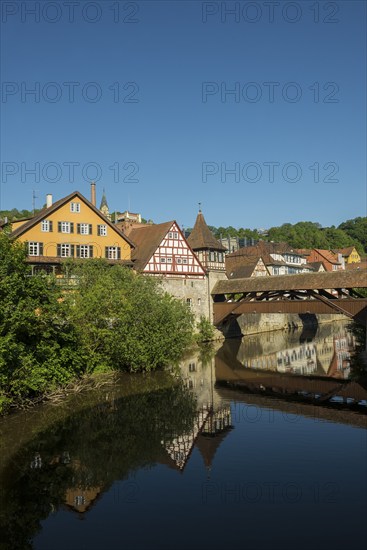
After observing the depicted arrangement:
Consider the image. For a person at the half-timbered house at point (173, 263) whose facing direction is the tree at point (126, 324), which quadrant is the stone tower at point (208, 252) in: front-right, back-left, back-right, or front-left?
back-left

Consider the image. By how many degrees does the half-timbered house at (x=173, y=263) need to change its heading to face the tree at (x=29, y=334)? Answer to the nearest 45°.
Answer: approximately 45° to its right

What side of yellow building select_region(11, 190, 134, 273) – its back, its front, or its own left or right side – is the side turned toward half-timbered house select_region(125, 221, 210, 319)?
left

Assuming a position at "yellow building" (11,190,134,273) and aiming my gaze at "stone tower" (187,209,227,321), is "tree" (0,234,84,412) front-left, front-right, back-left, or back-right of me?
back-right

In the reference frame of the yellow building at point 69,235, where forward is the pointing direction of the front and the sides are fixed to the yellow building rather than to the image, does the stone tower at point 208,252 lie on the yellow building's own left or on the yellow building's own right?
on the yellow building's own left

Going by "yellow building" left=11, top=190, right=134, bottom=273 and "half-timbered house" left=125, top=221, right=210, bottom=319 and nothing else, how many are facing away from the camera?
0

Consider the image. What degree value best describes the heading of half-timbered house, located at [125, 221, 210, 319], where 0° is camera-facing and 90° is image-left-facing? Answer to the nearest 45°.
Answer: approximately 315°

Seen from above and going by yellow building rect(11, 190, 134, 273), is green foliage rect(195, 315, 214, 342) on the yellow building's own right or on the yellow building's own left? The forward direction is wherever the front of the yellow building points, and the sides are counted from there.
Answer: on the yellow building's own left

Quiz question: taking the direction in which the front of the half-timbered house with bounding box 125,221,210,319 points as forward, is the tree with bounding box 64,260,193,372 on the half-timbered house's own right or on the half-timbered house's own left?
on the half-timbered house's own right
